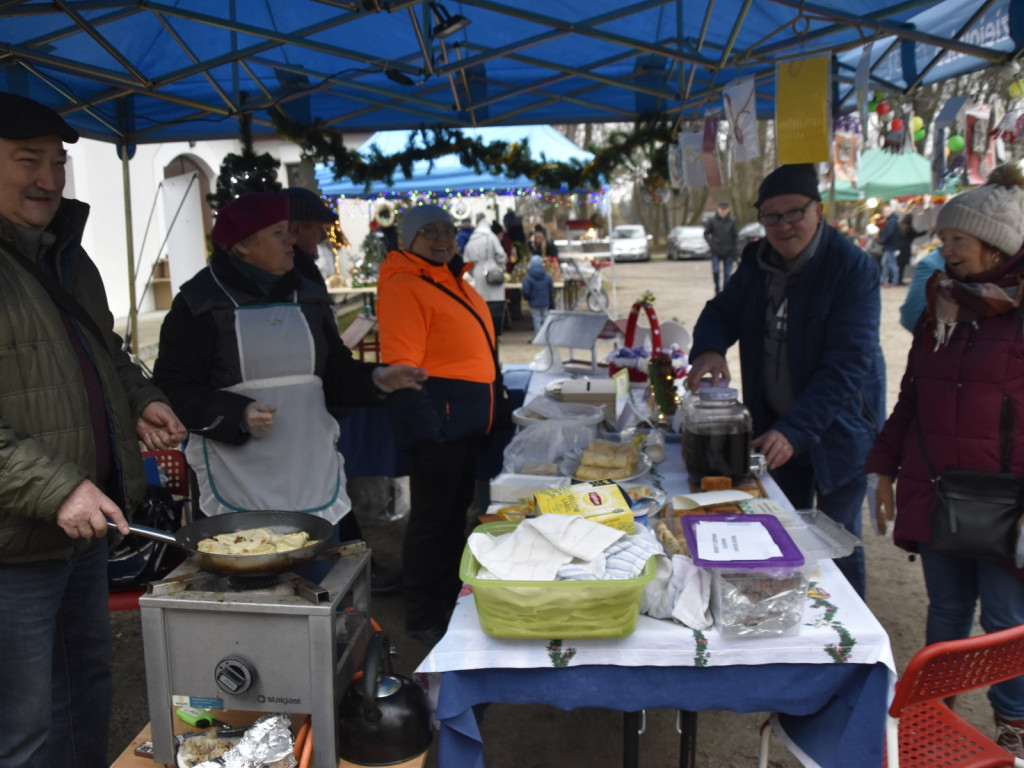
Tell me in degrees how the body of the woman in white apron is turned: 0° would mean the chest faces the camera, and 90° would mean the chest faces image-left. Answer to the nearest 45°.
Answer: approximately 315°

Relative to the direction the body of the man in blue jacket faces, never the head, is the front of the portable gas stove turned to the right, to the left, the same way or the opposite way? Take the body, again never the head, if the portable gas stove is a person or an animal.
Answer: to the left

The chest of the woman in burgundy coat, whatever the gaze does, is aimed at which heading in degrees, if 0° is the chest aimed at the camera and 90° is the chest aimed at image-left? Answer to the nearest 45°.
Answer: approximately 45°

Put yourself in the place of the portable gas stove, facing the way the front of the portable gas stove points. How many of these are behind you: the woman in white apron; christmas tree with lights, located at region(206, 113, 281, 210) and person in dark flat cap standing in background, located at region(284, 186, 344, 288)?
3

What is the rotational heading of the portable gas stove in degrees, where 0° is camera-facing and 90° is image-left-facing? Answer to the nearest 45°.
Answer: approximately 0°

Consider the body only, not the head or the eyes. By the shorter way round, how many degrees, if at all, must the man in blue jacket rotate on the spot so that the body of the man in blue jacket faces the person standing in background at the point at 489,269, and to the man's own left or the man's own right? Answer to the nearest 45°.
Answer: approximately 90° to the man's own right

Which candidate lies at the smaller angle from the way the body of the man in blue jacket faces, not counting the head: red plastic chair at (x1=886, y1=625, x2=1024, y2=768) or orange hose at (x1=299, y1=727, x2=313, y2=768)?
the orange hose

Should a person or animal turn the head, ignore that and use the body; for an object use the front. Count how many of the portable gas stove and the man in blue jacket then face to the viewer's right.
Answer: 0

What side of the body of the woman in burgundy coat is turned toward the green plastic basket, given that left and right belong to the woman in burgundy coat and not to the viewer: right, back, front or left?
front
